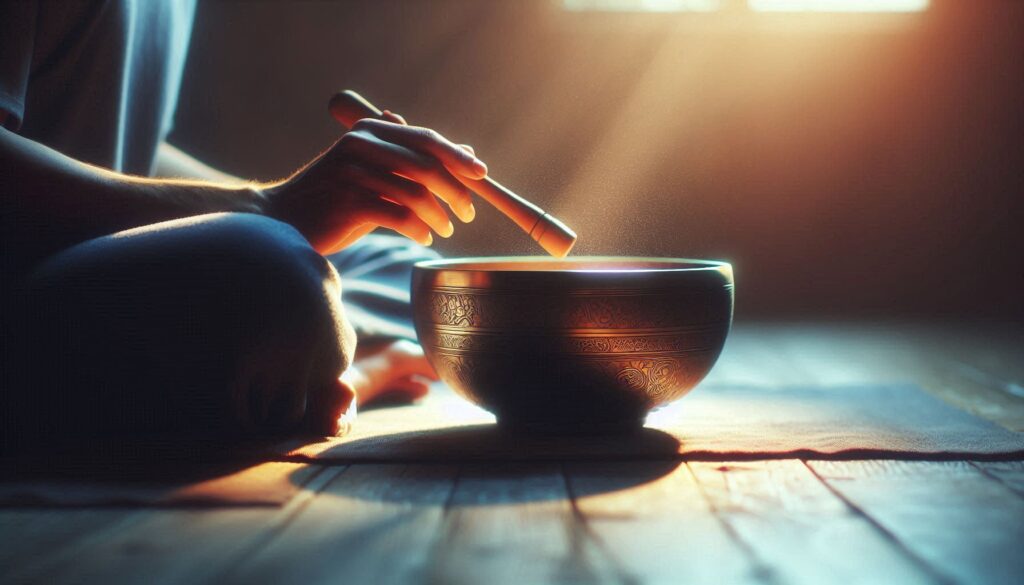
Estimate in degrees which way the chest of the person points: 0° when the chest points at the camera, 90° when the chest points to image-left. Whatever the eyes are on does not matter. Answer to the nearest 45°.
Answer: approximately 270°
